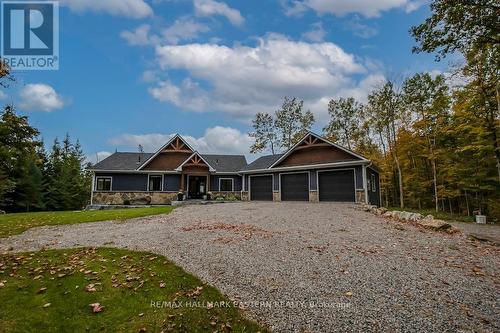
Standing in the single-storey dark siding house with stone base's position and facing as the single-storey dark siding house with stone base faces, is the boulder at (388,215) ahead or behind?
ahead

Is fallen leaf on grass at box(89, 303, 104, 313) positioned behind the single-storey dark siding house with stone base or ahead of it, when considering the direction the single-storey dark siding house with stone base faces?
ahead

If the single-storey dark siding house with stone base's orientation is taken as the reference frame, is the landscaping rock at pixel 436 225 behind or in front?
in front

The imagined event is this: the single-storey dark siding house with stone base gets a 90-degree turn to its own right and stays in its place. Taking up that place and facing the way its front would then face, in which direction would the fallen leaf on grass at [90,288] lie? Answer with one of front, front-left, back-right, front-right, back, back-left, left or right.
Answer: left

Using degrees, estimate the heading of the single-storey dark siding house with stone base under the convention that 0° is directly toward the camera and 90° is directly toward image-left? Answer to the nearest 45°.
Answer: approximately 0°
